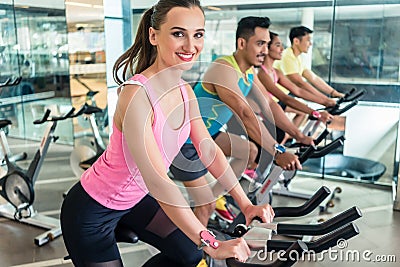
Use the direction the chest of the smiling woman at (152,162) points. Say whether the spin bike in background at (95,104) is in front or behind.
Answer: behind

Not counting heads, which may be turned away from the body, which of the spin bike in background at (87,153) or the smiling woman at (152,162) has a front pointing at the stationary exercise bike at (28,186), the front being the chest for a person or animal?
the spin bike in background

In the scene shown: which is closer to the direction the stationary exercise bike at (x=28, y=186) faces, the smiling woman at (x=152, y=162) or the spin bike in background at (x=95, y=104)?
the smiling woman

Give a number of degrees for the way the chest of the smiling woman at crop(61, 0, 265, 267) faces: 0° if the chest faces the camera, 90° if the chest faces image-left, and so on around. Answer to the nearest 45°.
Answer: approximately 315°

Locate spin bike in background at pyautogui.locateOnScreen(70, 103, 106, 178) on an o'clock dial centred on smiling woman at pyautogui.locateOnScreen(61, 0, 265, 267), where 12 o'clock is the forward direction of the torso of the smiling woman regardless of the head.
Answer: The spin bike in background is roughly at 7 o'clock from the smiling woman.

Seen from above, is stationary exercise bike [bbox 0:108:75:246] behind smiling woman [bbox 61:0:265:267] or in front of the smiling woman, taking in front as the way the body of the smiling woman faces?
behind

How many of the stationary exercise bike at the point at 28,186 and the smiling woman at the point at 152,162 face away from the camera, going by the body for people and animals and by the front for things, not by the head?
0
